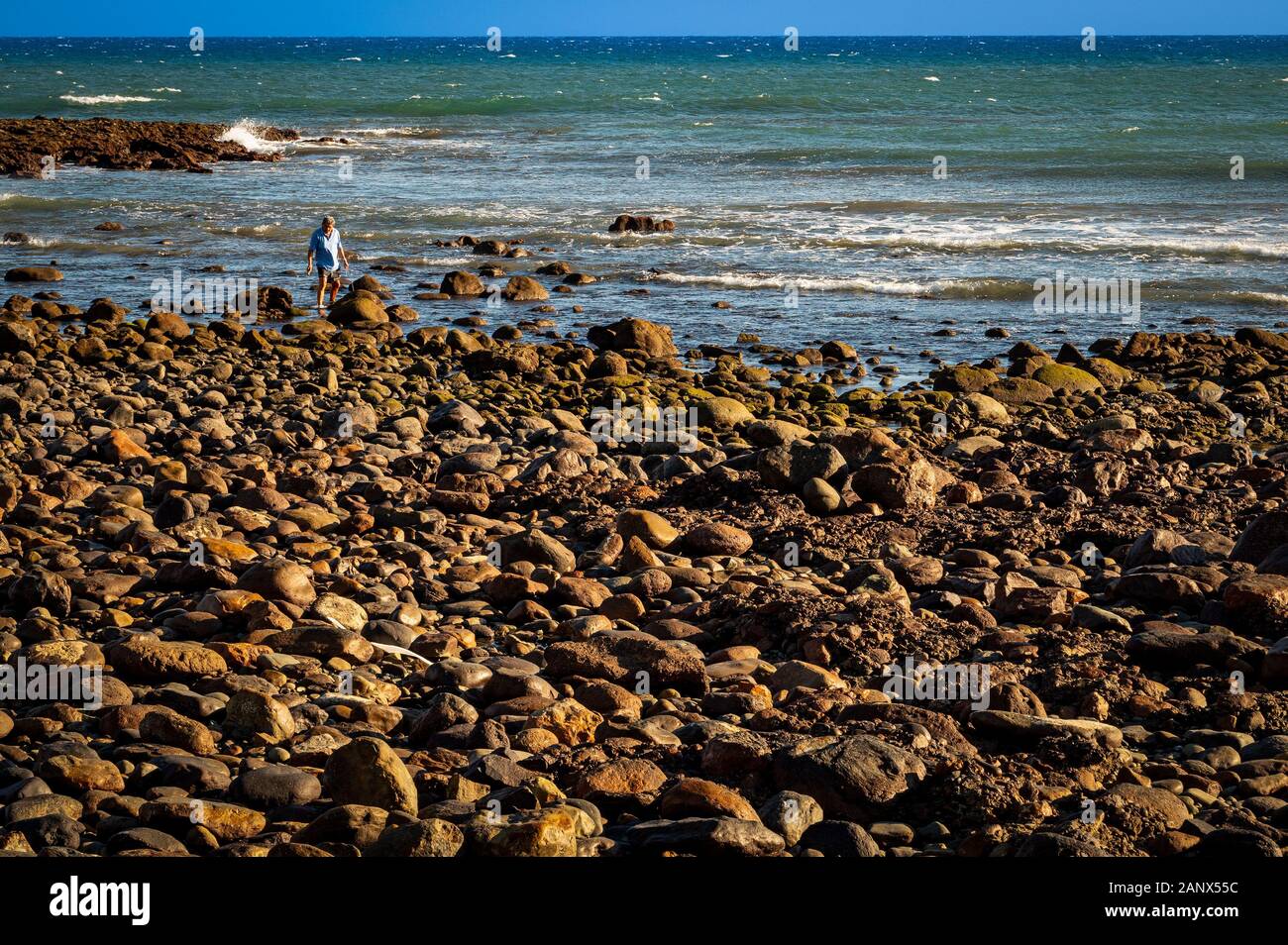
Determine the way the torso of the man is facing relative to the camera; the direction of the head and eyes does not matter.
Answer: toward the camera
